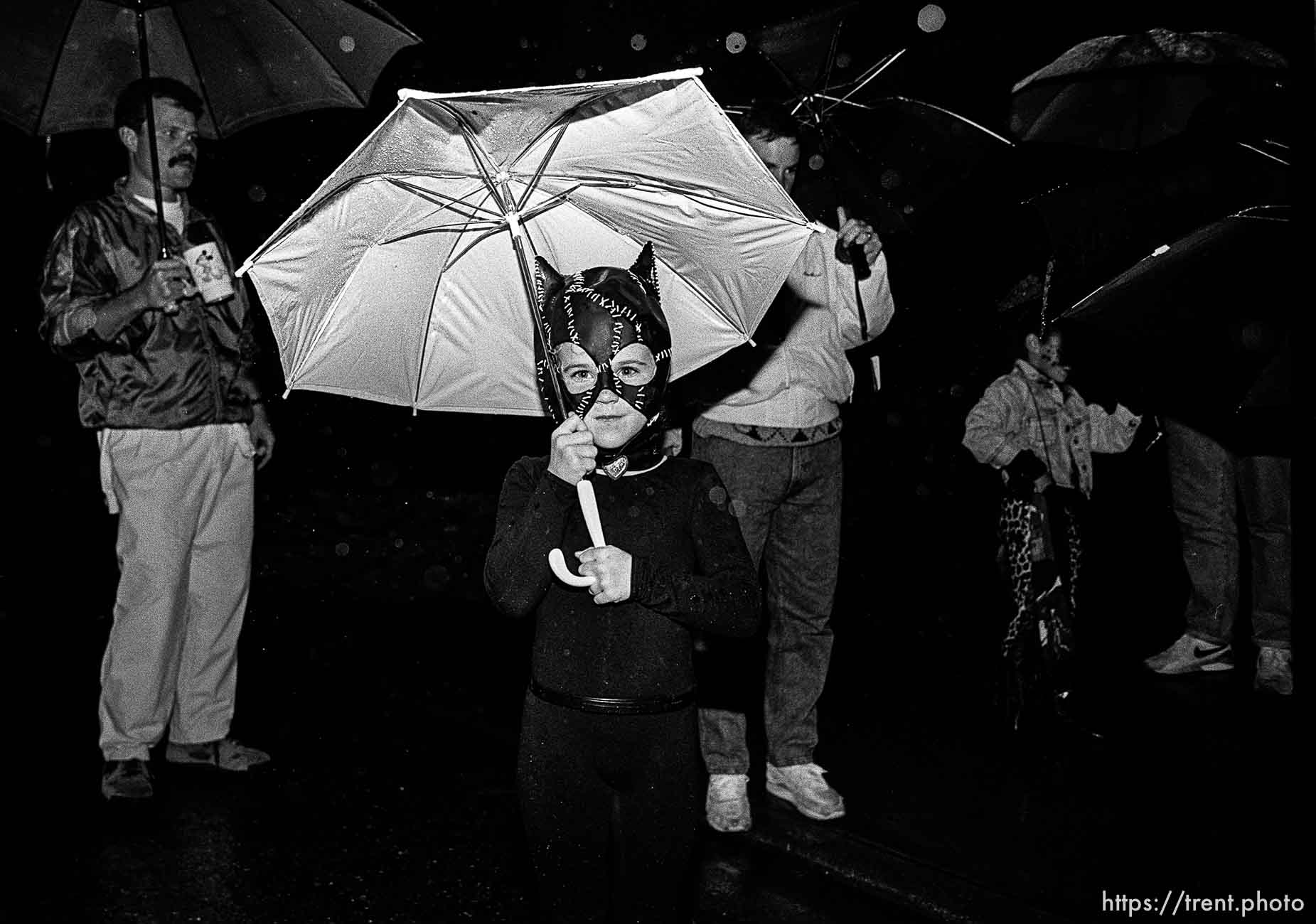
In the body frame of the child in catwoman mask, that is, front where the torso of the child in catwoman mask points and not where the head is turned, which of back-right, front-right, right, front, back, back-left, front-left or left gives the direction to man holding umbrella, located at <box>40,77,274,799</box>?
back-right

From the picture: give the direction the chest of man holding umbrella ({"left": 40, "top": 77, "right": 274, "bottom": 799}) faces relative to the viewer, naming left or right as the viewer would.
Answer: facing the viewer and to the right of the viewer

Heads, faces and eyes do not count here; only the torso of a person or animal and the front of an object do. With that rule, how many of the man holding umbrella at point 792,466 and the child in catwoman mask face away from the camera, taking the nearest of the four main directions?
0

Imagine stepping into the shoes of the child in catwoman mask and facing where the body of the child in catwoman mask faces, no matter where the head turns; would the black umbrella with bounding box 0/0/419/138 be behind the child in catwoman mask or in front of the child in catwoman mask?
behind

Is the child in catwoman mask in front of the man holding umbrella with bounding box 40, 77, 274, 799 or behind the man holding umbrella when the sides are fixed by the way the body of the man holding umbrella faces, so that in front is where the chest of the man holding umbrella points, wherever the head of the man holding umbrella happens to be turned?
in front

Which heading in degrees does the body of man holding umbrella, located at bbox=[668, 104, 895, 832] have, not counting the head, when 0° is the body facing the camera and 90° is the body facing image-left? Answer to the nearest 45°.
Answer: approximately 315°

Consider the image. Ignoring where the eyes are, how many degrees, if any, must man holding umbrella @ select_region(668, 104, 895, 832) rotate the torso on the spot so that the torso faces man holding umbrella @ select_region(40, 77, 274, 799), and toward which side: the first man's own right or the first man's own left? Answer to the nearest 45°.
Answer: approximately 135° to the first man's own right

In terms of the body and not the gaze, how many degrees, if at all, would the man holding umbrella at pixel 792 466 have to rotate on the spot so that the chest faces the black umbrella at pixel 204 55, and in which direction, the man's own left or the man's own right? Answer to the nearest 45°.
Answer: approximately 135° to the man's own right

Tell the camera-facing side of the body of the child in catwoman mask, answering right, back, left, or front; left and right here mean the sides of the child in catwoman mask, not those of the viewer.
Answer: front

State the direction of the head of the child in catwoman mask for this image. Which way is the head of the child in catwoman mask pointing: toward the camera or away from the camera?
toward the camera

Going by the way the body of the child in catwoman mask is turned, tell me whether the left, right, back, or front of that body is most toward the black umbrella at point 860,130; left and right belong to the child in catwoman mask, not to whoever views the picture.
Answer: back

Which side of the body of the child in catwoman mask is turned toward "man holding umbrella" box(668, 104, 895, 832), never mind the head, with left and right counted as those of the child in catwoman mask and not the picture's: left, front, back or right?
back

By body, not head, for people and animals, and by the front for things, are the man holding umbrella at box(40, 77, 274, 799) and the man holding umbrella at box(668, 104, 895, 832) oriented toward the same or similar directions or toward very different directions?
same or similar directions
